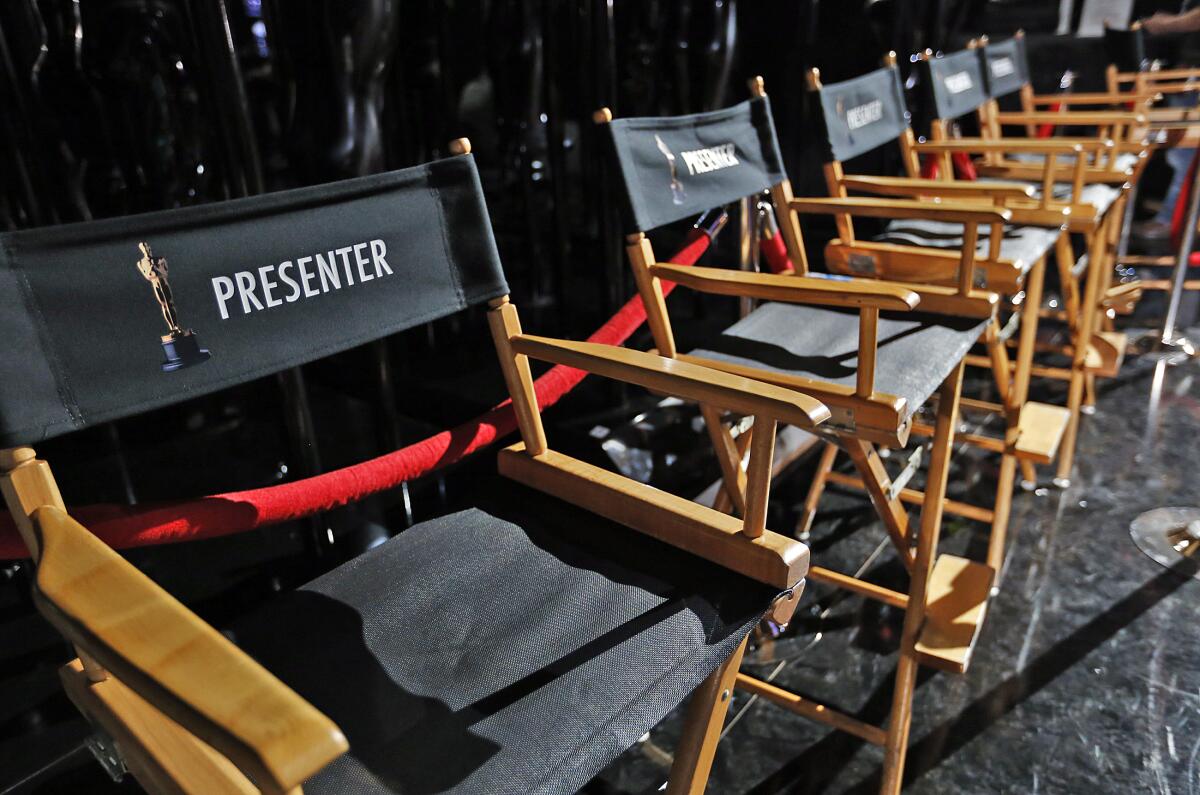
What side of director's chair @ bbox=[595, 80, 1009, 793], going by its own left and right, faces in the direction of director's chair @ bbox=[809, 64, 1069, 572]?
left

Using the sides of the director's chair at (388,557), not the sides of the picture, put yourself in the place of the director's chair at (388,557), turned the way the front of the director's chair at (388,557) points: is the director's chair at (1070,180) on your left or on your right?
on your left

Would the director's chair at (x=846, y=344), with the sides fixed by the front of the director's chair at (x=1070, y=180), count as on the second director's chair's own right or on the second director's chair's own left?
on the second director's chair's own right

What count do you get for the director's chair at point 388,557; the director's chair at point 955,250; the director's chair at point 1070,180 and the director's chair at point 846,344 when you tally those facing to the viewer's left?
0

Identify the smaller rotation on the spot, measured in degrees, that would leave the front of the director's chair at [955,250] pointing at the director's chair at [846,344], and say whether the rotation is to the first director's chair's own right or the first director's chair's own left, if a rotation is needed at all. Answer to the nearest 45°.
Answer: approximately 45° to the first director's chair's own right

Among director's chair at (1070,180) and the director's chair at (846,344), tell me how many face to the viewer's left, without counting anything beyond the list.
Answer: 0

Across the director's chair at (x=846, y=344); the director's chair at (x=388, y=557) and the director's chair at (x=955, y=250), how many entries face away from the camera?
0

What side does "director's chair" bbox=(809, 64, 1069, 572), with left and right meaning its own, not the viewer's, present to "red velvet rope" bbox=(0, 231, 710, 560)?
right

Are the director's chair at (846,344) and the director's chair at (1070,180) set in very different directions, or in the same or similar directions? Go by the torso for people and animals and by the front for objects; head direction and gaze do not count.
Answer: same or similar directions

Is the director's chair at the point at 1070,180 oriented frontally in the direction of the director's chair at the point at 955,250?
no

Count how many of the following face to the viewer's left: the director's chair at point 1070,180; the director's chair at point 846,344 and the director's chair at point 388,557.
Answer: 0

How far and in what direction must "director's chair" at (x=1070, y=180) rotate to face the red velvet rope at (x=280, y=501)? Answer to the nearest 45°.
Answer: approximately 90° to its right

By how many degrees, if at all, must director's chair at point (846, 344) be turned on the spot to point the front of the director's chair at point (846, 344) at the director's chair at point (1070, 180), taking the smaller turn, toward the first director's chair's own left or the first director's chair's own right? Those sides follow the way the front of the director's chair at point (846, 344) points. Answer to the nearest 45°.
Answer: approximately 90° to the first director's chair's own left

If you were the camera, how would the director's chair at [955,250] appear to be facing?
facing the viewer and to the right of the viewer

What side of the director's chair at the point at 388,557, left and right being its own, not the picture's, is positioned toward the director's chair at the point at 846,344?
left

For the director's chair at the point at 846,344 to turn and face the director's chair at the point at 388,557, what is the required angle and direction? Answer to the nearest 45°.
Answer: approximately 90° to its right

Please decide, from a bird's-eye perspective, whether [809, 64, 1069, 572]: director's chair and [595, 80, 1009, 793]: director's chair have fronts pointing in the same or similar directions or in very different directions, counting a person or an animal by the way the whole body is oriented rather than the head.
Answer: same or similar directions

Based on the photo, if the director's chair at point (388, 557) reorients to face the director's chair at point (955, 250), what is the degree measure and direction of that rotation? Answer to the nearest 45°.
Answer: approximately 90° to its left

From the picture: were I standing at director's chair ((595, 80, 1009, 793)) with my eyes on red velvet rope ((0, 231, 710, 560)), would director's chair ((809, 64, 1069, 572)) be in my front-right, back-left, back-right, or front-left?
back-right
